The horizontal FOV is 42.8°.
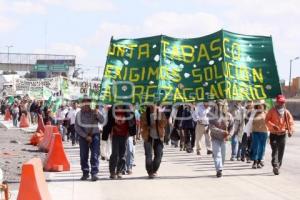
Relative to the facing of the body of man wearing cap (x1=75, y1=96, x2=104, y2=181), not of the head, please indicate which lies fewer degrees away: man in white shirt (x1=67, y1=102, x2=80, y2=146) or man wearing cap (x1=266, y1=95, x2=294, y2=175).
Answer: the man wearing cap

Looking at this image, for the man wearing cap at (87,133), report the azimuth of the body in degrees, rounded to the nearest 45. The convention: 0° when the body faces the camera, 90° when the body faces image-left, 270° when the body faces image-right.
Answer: approximately 0°

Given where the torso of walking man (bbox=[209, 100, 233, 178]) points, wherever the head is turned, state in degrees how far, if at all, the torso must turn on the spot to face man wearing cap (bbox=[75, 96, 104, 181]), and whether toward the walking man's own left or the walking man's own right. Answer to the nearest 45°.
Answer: approximately 90° to the walking man's own right

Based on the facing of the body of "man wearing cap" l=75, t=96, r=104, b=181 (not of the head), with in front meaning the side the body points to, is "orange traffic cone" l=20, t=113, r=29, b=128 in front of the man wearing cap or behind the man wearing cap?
behind

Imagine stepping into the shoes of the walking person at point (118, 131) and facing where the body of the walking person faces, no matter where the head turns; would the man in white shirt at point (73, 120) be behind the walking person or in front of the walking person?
behind

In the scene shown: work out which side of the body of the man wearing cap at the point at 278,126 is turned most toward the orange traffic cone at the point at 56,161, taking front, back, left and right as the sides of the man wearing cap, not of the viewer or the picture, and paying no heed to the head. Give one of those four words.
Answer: right

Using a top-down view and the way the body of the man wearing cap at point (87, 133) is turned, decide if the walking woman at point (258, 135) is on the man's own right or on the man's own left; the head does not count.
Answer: on the man's own left

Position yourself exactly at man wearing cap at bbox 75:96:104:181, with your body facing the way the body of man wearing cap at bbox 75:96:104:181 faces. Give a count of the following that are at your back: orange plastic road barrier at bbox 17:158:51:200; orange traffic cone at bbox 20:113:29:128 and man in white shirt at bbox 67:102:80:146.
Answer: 2

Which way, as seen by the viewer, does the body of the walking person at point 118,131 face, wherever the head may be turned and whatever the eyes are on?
toward the camera

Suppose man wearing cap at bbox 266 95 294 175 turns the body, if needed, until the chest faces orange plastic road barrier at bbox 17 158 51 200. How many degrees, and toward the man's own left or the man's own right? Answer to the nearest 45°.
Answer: approximately 45° to the man's own right

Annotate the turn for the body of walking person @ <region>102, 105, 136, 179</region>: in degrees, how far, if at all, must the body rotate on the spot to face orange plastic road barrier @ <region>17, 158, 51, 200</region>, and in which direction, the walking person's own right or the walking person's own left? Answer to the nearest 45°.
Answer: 0° — they already face it

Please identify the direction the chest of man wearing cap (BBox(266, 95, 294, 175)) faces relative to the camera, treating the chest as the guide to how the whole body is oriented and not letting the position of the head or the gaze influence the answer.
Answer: toward the camera
